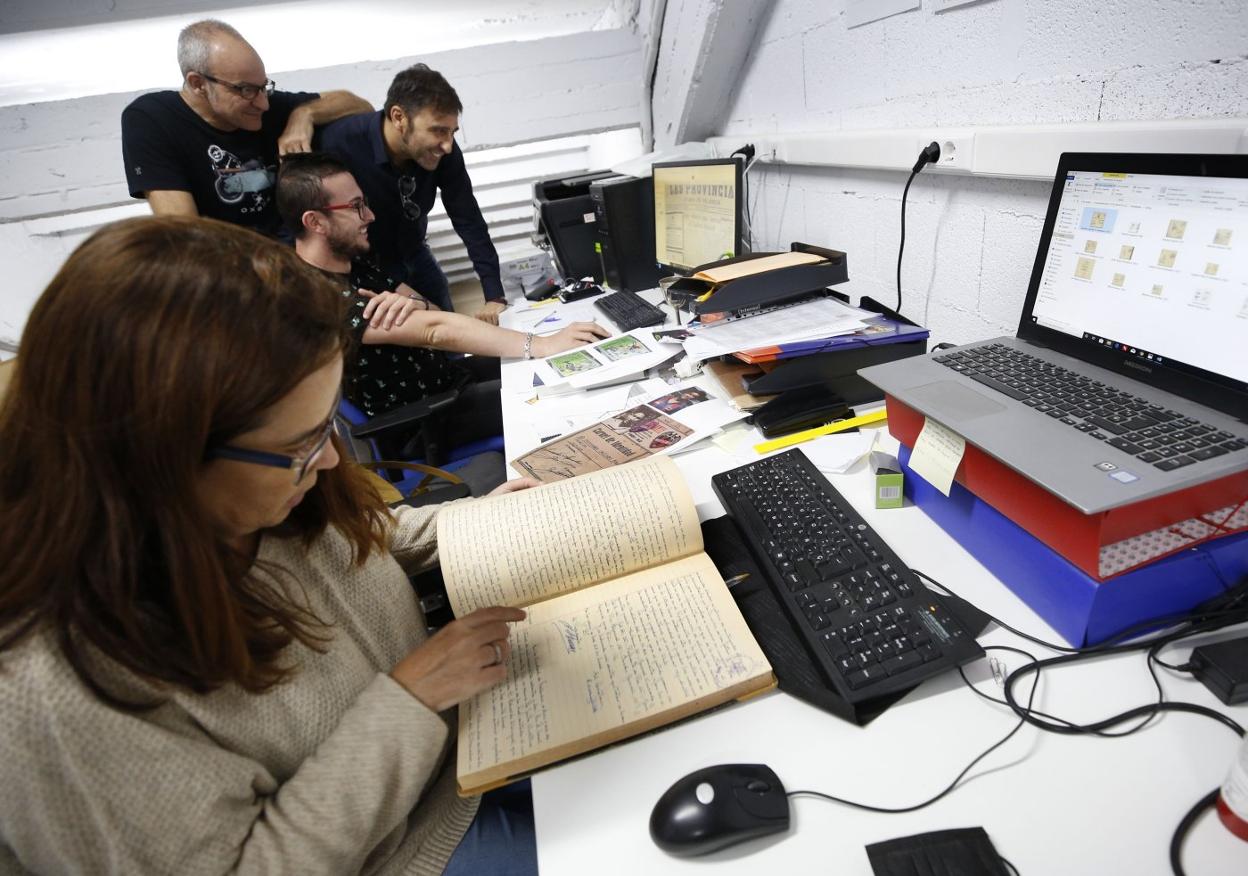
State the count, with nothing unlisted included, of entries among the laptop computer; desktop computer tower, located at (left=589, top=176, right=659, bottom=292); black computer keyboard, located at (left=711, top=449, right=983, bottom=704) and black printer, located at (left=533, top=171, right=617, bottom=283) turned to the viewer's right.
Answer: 0

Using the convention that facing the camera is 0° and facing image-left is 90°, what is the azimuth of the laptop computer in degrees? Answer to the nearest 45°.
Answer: approximately 45°

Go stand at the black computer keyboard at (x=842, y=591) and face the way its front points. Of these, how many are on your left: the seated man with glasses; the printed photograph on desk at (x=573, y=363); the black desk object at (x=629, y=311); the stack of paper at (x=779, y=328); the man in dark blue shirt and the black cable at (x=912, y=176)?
0

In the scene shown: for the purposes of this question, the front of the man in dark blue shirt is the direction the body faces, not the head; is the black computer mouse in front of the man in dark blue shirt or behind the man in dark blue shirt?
in front

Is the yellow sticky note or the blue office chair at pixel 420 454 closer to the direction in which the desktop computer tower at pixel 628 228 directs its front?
the blue office chair

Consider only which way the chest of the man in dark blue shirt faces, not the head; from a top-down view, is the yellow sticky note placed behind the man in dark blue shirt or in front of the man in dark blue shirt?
in front

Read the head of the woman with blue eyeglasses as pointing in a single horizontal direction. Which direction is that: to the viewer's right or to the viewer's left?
to the viewer's right

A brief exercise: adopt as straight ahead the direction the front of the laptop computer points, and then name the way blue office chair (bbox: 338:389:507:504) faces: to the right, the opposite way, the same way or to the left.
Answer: the opposite way

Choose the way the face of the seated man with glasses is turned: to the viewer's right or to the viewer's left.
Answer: to the viewer's right

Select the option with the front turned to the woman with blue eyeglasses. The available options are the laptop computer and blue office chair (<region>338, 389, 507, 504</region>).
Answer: the laptop computer

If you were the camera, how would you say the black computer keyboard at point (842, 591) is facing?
facing the viewer and to the left of the viewer
